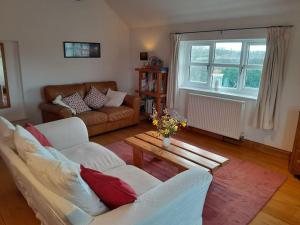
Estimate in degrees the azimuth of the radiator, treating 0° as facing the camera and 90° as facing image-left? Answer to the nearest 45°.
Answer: approximately 45°

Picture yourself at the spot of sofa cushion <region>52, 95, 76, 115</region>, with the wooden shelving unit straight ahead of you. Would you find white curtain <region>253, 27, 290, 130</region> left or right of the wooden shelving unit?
right

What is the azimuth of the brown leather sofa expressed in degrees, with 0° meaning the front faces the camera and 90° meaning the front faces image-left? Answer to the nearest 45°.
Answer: approximately 315°

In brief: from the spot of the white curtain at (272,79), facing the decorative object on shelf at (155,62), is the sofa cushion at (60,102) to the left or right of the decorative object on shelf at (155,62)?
left

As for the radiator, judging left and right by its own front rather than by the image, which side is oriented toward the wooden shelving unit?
right

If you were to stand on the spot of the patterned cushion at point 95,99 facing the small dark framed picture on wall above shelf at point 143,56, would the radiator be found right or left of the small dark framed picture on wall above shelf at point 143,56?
right

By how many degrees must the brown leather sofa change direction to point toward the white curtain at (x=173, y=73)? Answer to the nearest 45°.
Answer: approximately 45° to its left

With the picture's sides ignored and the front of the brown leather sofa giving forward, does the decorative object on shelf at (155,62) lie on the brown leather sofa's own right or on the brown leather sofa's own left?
on the brown leather sofa's own left

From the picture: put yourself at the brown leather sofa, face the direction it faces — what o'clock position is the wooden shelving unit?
The wooden shelving unit is roughly at 10 o'clock from the brown leather sofa.

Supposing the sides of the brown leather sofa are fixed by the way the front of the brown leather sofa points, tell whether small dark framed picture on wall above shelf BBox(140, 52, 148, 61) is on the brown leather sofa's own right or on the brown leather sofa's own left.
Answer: on the brown leather sofa's own left
